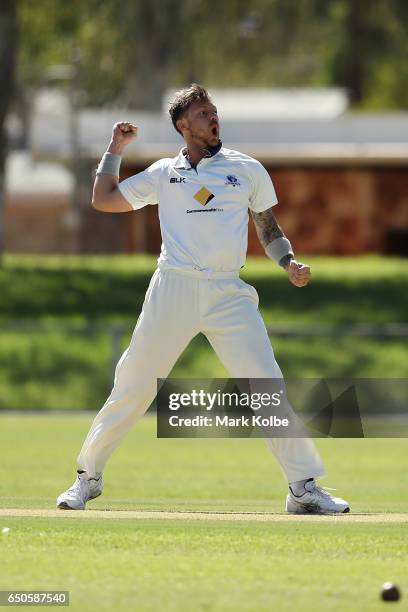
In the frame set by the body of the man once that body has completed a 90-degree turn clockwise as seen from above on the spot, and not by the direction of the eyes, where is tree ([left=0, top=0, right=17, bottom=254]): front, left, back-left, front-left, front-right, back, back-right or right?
right

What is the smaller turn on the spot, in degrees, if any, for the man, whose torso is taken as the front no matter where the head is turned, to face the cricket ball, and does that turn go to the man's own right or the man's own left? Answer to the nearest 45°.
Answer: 0° — they already face it

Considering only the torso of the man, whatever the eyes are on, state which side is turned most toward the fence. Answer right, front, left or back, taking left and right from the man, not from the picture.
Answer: back

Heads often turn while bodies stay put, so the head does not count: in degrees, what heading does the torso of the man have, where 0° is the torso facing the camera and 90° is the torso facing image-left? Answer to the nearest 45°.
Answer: approximately 0°

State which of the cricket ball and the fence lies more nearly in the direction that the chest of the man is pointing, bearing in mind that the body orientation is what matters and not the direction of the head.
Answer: the cricket ball
